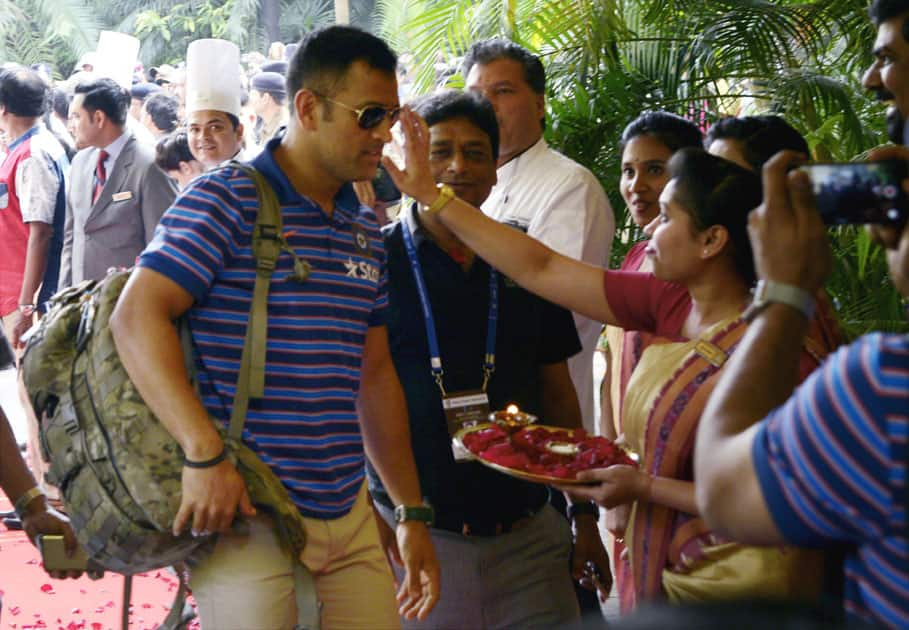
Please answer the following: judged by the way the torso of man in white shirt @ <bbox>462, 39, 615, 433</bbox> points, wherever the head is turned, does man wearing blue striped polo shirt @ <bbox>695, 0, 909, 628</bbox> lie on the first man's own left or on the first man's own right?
on the first man's own left

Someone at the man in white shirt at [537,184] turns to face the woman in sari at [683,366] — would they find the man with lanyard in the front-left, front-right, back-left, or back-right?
front-right

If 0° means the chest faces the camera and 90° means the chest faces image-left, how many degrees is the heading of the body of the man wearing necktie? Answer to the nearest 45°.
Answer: approximately 45°

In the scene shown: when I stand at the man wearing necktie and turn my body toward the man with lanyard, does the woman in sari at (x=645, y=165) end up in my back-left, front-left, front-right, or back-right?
front-left

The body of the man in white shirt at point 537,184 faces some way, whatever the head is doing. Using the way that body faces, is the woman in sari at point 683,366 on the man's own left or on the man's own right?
on the man's own left

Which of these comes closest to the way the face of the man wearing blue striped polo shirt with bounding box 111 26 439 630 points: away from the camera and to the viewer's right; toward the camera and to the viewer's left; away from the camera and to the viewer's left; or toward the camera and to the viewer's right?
toward the camera and to the viewer's right

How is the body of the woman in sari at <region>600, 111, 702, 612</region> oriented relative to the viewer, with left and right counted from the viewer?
facing the viewer and to the left of the viewer

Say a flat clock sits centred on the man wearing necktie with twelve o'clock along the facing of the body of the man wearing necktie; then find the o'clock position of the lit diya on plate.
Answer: The lit diya on plate is roughly at 10 o'clock from the man wearing necktie.

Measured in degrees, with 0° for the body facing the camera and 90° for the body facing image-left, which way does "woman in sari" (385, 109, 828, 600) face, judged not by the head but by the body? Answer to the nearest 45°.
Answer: approximately 90°

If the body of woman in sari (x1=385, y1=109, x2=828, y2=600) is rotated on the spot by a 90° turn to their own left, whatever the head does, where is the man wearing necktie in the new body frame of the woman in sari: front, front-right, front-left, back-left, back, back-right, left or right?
back-right

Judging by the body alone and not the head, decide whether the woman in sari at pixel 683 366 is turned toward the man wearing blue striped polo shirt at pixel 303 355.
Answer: yes

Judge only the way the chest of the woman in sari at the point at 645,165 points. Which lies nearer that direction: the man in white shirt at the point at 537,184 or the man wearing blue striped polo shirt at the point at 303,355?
the man wearing blue striped polo shirt

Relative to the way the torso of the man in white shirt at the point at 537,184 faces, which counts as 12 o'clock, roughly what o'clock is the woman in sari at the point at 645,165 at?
The woman in sari is roughly at 9 o'clock from the man in white shirt.

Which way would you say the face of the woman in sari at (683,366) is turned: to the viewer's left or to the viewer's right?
to the viewer's left

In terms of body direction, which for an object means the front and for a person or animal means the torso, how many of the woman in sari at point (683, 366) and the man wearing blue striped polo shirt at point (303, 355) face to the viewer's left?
1

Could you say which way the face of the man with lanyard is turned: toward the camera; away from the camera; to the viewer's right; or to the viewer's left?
toward the camera

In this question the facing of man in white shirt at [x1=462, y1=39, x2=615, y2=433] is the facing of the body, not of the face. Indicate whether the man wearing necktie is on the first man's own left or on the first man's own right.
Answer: on the first man's own right

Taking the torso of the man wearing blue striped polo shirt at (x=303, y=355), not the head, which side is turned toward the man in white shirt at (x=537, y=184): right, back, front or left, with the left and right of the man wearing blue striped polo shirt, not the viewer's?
left

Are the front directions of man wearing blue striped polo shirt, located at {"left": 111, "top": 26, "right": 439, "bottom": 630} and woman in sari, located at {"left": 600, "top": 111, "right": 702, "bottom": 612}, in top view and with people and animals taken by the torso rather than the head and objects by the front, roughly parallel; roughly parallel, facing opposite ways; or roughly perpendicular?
roughly perpendicular
